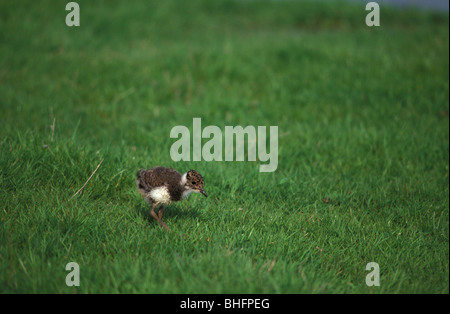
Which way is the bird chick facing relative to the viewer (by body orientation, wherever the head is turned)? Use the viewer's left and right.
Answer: facing to the right of the viewer
